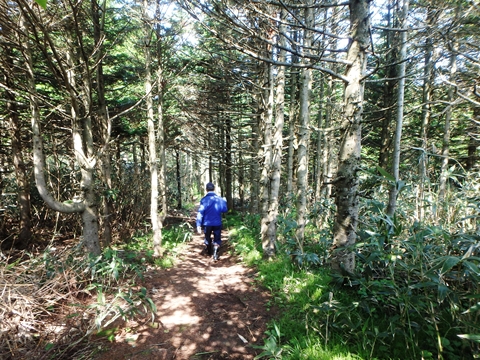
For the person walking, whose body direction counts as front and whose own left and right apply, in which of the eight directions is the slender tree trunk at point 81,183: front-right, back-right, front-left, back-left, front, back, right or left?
back-left

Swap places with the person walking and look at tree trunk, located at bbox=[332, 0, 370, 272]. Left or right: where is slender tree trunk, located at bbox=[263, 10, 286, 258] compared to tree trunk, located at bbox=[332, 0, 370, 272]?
left

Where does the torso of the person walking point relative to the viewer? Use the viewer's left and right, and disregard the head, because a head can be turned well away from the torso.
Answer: facing away from the viewer

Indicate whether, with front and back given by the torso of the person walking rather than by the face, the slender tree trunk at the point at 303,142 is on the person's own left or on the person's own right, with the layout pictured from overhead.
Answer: on the person's own right

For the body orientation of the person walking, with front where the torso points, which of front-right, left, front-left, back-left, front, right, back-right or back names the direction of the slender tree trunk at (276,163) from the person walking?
back-right

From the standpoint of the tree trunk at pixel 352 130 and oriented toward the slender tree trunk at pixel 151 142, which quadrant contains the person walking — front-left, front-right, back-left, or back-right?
front-right
